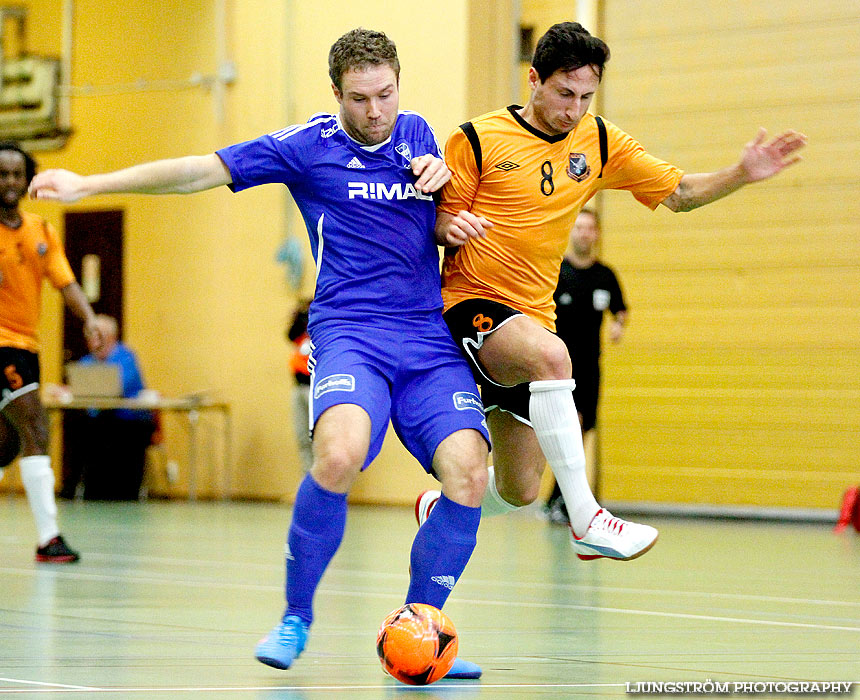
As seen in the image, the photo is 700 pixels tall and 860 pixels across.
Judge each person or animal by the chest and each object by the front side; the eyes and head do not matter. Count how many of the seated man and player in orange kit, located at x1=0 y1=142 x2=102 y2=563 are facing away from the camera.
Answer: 0

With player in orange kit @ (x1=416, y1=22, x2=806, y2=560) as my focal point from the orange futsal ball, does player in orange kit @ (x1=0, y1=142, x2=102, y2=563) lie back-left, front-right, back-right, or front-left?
front-left

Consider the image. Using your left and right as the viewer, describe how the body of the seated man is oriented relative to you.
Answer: facing the viewer and to the left of the viewer

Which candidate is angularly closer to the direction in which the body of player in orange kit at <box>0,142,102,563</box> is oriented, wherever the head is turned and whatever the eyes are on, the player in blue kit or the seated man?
the player in blue kit

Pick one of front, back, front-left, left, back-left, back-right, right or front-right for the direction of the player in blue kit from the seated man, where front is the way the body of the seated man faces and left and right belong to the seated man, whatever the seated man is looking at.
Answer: front-left

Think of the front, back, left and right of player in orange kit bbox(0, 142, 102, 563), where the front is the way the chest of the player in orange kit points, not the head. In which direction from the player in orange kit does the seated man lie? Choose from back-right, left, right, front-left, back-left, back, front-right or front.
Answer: back

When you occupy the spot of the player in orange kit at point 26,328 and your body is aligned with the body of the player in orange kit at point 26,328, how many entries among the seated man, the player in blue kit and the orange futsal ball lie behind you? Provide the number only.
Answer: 1

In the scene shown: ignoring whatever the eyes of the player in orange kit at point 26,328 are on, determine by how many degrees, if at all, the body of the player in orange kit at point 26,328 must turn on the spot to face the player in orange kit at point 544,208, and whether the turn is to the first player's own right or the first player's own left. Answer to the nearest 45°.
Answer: approximately 45° to the first player's own left

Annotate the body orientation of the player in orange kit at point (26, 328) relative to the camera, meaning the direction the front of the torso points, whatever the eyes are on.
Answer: toward the camera

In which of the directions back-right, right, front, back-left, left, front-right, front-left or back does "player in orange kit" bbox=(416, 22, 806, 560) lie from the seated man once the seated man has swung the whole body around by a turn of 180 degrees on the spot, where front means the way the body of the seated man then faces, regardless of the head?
back-right
